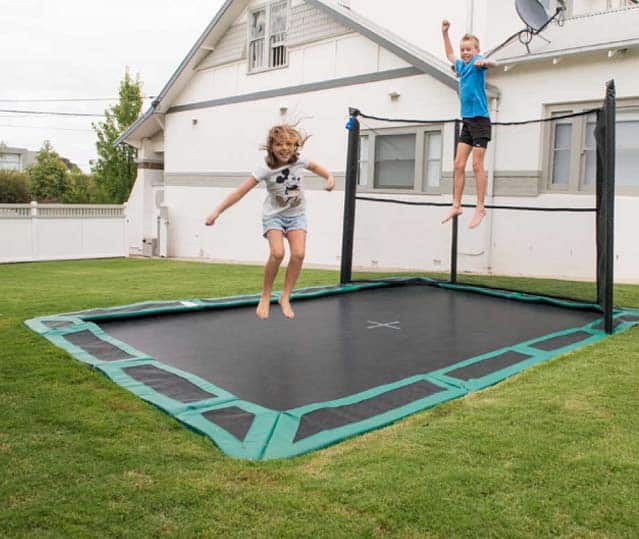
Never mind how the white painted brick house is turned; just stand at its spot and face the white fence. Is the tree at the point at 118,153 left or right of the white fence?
right

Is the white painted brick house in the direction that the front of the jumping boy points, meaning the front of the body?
no

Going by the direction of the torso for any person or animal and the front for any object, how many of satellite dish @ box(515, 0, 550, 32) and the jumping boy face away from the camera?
0

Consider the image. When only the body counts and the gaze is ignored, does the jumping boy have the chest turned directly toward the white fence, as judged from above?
no

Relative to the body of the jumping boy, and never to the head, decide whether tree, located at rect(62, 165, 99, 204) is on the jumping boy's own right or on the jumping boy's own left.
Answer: on the jumping boy's own right

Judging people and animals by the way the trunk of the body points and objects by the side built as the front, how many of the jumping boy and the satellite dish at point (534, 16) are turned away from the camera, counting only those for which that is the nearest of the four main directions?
0

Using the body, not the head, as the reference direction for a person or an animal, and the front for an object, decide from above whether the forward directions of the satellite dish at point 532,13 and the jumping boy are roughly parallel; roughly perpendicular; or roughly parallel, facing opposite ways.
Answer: roughly perpendicular

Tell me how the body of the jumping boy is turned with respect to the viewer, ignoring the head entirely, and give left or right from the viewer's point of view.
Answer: facing the viewer and to the left of the viewer

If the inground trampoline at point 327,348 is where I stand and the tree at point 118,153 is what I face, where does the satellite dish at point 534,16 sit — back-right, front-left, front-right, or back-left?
front-right
